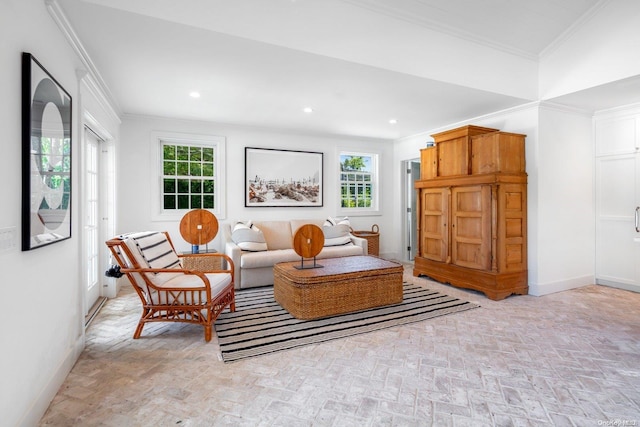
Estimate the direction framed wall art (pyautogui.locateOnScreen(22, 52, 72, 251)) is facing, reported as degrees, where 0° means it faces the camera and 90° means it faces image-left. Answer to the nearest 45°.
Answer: approximately 315°

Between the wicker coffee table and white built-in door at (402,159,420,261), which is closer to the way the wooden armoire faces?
the wicker coffee table

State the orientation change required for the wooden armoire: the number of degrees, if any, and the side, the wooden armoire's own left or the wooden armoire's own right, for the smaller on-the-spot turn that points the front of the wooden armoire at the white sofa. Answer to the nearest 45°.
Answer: approximately 45° to the wooden armoire's own right

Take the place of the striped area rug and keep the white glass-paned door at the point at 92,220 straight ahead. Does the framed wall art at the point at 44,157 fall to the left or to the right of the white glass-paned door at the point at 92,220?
left

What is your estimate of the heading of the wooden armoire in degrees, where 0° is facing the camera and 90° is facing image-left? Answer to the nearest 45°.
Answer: approximately 45°

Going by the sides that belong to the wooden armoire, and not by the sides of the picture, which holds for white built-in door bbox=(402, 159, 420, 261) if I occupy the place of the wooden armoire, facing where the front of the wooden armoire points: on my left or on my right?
on my right

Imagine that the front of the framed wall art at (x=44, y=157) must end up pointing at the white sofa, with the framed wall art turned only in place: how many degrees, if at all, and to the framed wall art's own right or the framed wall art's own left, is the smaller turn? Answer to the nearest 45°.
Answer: approximately 90° to the framed wall art's own left

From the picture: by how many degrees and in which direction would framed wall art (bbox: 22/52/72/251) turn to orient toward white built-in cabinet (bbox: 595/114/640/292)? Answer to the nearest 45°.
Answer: approximately 45° to its left

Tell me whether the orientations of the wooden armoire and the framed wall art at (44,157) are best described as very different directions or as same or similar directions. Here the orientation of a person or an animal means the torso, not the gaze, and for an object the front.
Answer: very different directions
